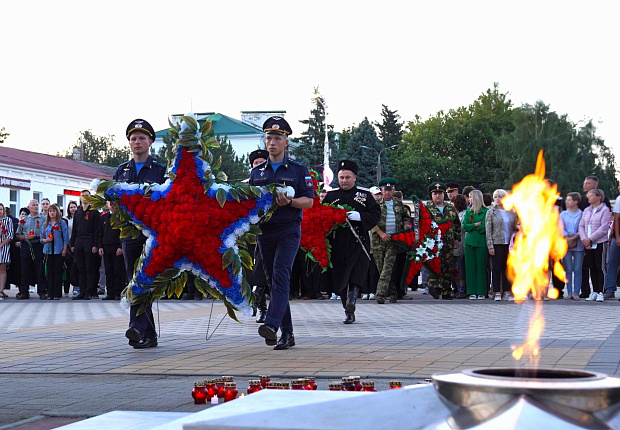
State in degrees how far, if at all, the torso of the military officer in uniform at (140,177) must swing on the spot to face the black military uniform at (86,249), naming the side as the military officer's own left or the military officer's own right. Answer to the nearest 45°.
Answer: approximately 180°

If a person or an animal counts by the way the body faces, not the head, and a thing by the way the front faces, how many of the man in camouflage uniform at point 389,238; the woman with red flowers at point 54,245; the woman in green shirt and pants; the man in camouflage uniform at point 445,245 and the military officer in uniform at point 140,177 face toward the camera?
5

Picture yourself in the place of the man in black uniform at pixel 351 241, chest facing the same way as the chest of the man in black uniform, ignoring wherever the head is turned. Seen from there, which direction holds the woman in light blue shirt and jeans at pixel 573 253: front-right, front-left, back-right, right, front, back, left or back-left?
back-left

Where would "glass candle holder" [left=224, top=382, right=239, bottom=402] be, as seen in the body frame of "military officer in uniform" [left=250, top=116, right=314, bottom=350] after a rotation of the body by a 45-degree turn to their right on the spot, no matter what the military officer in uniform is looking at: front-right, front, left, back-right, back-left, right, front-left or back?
left

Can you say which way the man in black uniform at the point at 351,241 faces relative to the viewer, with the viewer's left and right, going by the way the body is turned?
facing the viewer

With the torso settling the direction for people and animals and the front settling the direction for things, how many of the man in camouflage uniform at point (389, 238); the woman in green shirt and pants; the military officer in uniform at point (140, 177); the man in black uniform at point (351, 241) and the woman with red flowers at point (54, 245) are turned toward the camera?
5

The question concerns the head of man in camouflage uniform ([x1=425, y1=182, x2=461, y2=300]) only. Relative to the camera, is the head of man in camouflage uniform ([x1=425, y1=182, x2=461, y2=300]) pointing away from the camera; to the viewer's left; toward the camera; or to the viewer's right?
toward the camera

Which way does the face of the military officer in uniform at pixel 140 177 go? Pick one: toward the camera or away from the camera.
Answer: toward the camera

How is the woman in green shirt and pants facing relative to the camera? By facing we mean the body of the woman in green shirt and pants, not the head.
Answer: toward the camera

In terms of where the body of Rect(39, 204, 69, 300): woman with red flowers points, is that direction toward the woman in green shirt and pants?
no

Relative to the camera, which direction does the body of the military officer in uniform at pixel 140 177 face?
toward the camera

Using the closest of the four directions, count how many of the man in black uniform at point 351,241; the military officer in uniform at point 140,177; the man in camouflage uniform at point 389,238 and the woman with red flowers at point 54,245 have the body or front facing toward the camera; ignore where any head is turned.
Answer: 4

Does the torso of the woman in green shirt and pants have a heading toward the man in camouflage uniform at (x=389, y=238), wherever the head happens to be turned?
no

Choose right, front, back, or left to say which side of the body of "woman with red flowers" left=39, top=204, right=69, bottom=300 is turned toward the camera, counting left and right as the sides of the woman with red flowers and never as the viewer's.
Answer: front

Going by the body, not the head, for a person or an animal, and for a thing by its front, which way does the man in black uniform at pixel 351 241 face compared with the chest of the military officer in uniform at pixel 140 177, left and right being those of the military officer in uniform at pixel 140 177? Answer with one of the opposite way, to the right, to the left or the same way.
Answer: the same way

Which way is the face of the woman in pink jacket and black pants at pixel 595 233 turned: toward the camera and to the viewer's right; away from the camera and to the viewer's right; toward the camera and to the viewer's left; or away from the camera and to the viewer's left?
toward the camera and to the viewer's left

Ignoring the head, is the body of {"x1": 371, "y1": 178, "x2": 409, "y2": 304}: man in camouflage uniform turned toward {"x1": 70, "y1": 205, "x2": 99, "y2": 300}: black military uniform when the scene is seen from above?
no
